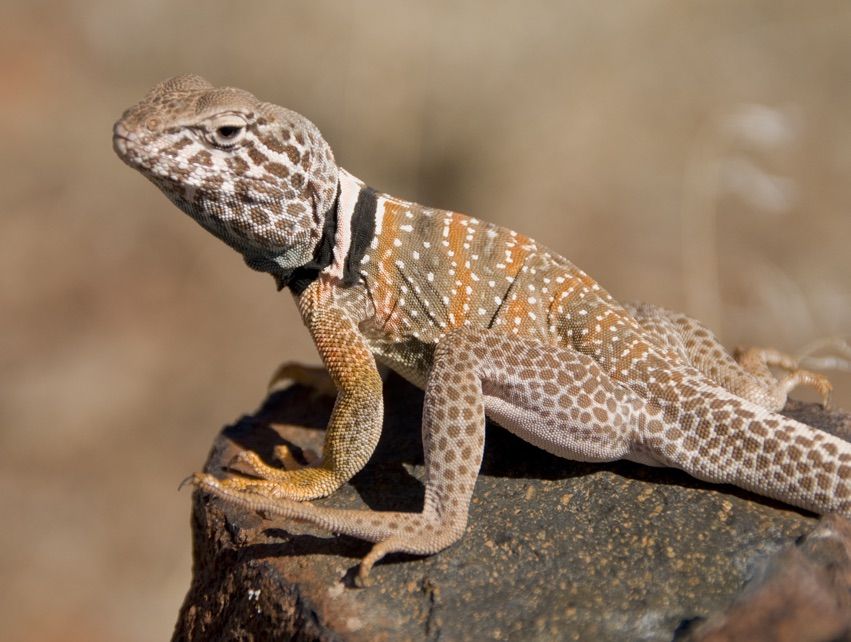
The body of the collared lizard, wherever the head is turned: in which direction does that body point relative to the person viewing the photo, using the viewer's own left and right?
facing to the left of the viewer

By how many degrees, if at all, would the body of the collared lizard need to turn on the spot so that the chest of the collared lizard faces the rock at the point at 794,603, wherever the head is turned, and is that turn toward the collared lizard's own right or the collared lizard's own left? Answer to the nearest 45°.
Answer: approximately 135° to the collared lizard's own left
